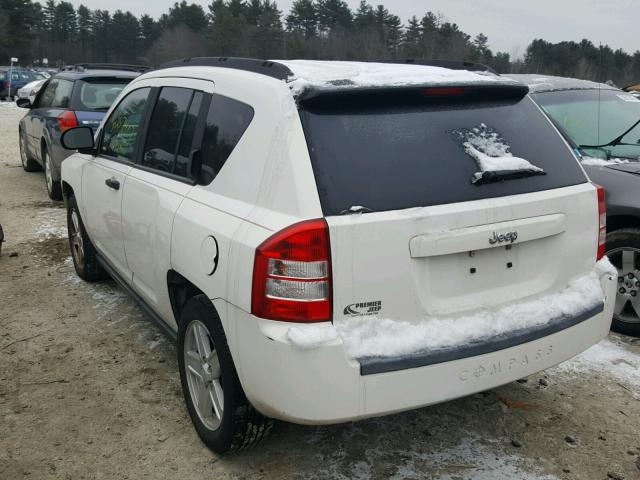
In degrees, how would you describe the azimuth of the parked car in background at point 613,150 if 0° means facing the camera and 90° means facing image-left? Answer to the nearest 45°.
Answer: approximately 315°

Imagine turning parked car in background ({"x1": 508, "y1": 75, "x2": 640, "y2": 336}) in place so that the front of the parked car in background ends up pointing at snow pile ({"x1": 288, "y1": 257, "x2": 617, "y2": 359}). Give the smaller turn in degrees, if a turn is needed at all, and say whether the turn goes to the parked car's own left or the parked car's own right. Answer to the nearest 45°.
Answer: approximately 45° to the parked car's own right

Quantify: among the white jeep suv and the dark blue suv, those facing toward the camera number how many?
0

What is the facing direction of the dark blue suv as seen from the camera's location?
facing away from the viewer and to the left of the viewer

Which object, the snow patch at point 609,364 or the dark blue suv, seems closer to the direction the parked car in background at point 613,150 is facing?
the snow patch

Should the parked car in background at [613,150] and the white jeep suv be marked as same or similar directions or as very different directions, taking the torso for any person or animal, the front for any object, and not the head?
very different directions

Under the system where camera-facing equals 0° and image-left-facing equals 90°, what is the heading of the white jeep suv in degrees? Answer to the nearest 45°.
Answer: approximately 135°

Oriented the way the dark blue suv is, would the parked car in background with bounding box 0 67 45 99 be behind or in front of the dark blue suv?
in front

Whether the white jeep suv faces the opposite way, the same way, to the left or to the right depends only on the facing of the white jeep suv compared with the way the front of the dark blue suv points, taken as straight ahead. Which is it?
the same way

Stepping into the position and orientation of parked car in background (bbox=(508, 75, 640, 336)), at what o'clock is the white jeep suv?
The white jeep suv is roughly at 2 o'clock from the parked car in background.
